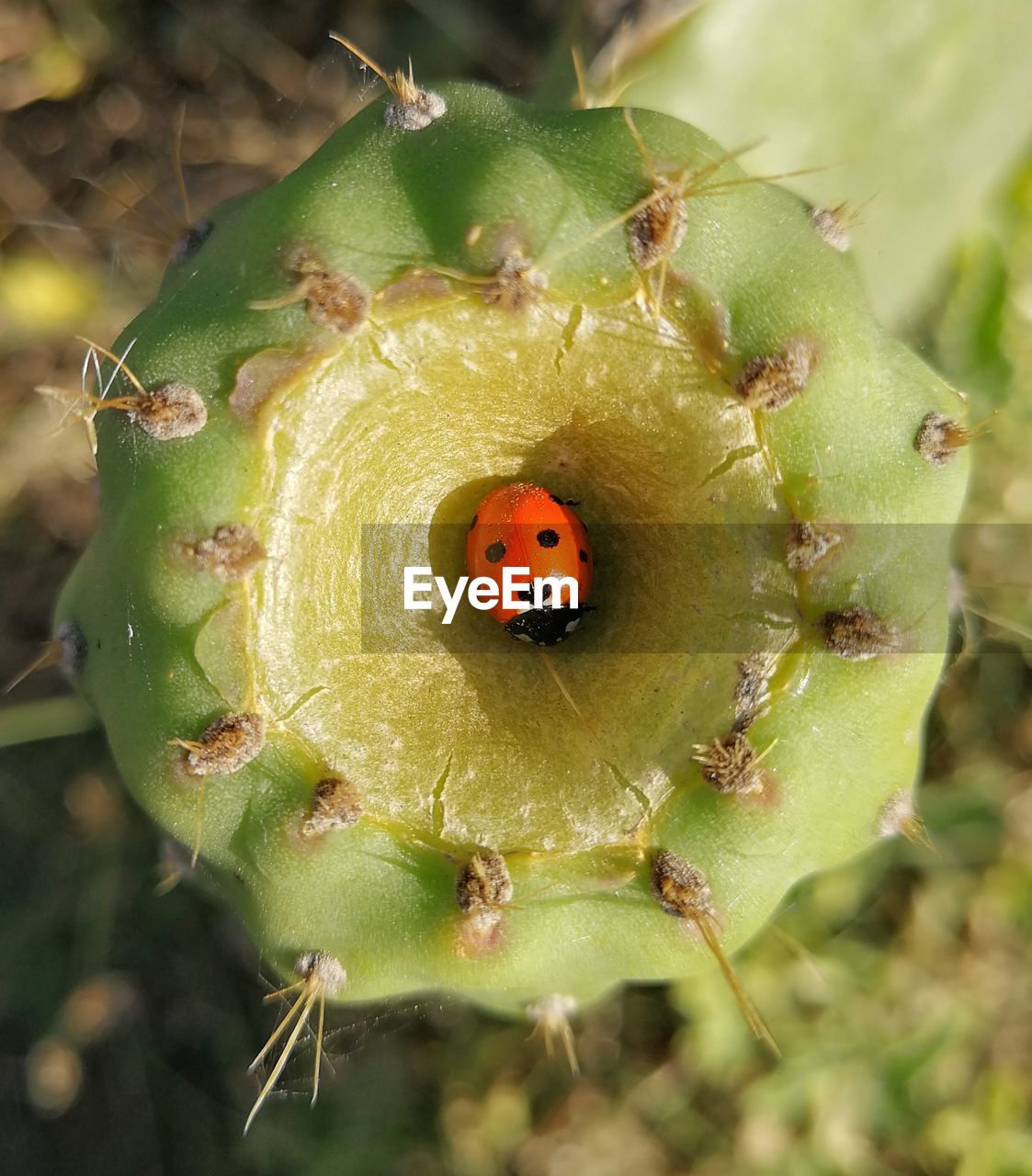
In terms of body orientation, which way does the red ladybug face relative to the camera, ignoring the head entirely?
toward the camera

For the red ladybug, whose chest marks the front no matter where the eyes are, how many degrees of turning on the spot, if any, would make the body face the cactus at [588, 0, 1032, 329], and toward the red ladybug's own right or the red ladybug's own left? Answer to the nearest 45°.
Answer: approximately 135° to the red ladybug's own left
